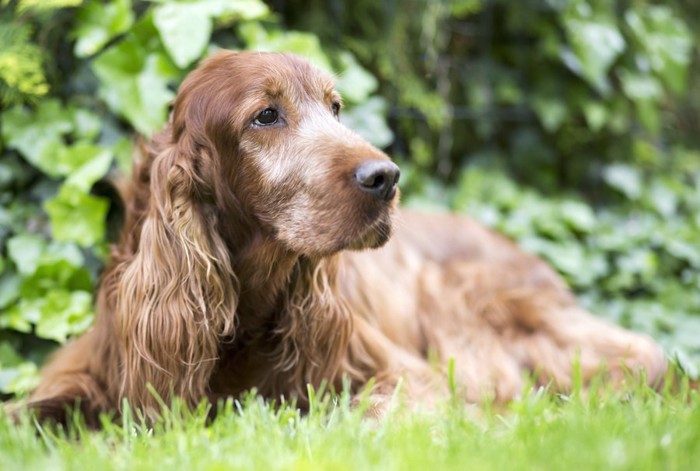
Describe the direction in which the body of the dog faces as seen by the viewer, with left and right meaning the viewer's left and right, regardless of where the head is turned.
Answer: facing the viewer and to the left of the viewer

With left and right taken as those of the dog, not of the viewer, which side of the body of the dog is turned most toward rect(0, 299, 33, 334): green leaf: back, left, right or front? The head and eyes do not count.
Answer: right

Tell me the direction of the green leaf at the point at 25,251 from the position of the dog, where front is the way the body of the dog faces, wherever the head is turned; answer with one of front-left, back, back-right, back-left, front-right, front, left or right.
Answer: right

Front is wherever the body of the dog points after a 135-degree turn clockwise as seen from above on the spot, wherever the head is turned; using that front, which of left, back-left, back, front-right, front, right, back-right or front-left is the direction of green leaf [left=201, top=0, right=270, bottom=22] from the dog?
front

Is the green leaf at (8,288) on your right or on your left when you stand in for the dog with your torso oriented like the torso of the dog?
on your right

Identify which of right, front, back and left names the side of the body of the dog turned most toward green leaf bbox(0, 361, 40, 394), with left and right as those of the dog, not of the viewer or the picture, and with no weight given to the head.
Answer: right
